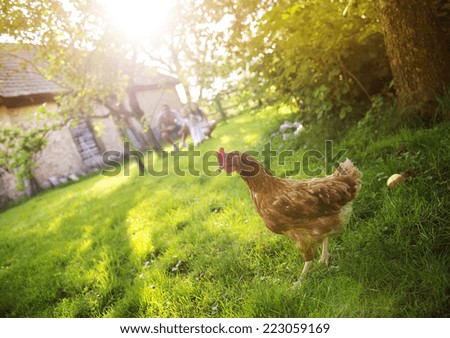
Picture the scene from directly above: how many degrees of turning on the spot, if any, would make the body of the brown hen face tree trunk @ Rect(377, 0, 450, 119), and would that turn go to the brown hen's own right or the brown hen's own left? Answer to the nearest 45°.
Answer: approximately 135° to the brown hen's own right

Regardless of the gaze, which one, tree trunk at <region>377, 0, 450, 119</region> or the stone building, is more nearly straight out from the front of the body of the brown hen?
the stone building

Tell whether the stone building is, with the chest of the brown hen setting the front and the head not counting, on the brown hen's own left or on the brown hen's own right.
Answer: on the brown hen's own right

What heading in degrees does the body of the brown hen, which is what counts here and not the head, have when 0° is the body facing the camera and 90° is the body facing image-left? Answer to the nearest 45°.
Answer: approximately 90°
